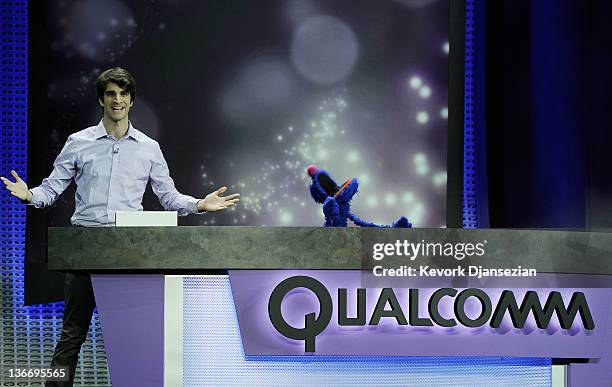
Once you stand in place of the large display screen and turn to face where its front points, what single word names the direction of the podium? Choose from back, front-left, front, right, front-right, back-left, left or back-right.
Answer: front

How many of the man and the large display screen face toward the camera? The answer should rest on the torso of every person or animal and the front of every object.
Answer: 2

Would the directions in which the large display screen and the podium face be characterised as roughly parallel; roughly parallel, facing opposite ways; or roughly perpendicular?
roughly parallel

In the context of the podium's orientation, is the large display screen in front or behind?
behind

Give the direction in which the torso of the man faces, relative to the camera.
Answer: toward the camera

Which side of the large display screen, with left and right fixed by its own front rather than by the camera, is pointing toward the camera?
front

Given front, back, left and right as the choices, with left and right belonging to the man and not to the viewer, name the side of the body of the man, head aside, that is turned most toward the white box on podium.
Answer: front

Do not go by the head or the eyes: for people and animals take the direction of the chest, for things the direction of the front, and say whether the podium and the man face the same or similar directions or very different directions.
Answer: same or similar directions

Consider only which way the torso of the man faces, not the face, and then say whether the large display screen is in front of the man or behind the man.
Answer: behind

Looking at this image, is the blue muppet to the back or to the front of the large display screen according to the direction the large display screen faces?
to the front
